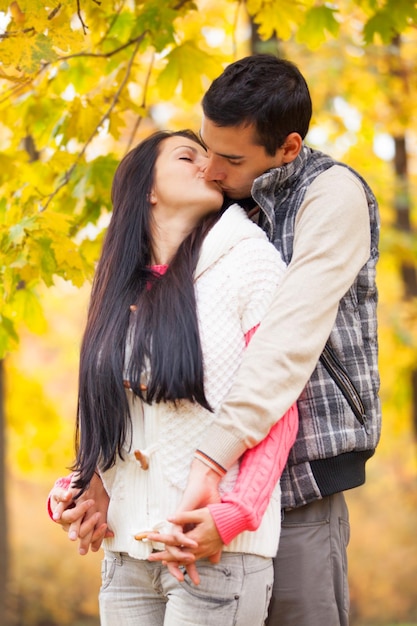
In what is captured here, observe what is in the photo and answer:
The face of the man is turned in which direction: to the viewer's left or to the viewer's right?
to the viewer's left

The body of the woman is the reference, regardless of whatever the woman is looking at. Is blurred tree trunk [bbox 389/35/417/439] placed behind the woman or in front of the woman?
behind
